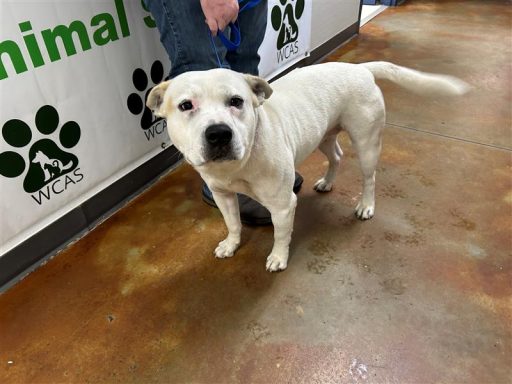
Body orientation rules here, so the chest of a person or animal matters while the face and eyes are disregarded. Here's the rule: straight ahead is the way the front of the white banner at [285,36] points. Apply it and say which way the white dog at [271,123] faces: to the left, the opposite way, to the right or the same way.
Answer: to the right

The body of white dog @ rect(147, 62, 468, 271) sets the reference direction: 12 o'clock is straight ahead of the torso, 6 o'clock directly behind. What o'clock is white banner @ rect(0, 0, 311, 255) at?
The white banner is roughly at 2 o'clock from the white dog.

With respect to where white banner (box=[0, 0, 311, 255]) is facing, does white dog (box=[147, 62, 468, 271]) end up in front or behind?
in front

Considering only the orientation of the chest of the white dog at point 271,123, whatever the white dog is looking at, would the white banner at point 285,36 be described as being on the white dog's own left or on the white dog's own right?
on the white dog's own right

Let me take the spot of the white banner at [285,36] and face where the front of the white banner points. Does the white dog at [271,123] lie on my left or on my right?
on my right

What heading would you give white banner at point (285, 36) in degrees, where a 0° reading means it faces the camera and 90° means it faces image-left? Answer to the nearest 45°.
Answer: approximately 315°

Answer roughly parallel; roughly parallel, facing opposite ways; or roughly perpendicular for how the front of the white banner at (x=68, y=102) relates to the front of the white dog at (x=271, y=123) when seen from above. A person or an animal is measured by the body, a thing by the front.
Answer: roughly perpendicular
